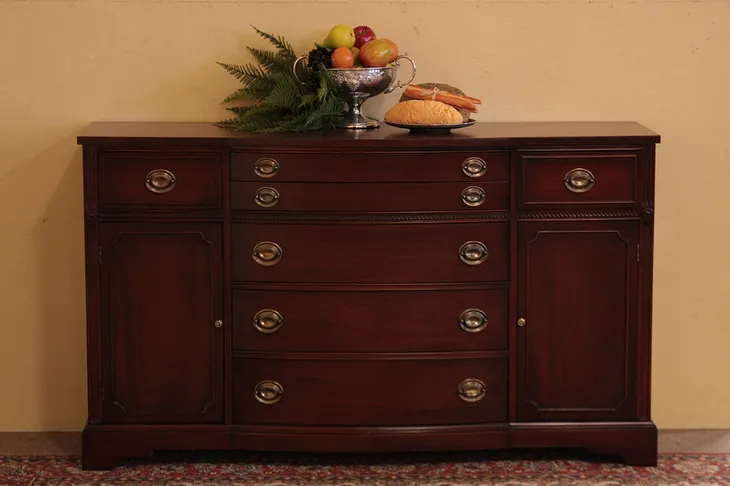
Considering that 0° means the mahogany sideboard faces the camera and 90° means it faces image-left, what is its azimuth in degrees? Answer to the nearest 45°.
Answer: approximately 0°
